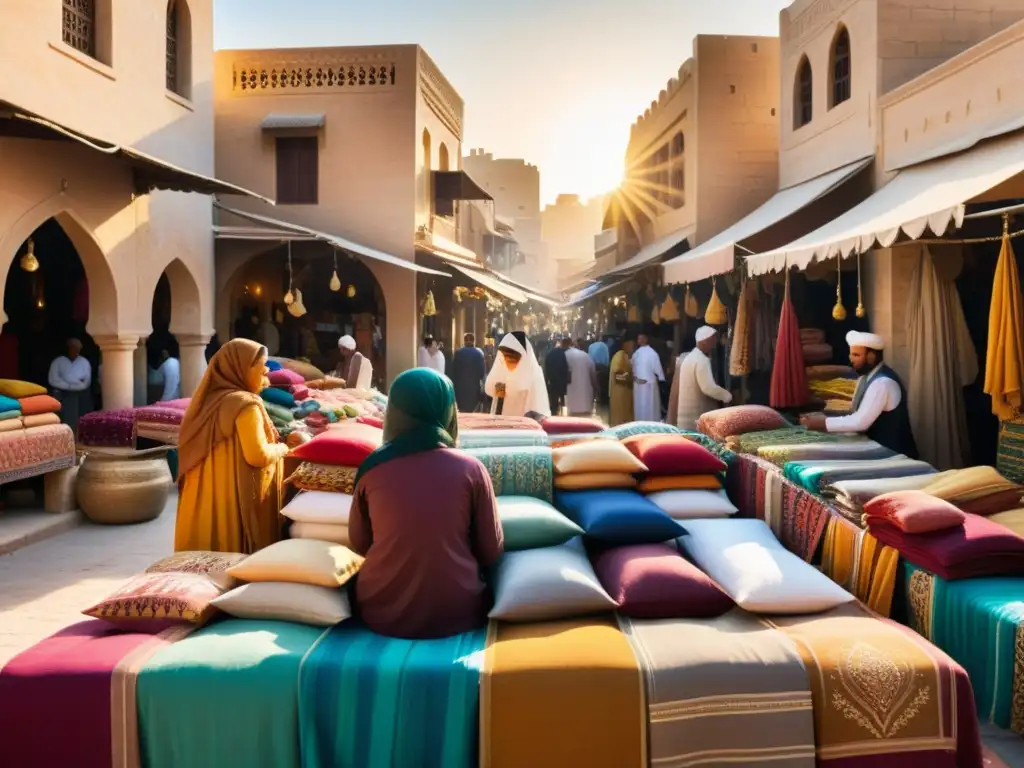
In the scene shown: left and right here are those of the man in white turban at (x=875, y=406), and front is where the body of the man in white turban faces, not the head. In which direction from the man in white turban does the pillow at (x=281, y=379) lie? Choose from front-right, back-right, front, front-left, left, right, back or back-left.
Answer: front

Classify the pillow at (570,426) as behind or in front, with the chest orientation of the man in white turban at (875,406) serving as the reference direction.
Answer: in front

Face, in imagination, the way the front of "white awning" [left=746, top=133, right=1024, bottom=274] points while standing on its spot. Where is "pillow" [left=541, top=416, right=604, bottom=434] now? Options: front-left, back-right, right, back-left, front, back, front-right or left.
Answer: front

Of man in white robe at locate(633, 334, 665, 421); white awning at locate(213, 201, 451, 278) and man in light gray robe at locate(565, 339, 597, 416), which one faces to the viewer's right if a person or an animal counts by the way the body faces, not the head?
the white awning

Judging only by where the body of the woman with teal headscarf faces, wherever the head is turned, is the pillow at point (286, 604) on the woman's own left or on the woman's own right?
on the woman's own left

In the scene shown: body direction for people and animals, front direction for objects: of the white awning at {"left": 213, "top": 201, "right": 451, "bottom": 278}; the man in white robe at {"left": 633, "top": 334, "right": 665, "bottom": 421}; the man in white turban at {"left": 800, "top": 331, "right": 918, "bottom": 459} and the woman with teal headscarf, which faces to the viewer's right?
the white awning

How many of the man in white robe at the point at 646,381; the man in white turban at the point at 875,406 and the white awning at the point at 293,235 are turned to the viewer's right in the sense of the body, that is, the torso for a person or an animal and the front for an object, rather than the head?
1

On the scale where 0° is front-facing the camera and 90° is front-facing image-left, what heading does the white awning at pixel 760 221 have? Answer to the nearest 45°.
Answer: approximately 45°

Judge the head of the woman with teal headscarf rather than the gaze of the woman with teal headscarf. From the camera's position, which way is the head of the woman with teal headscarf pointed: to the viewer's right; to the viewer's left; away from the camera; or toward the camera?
away from the camera

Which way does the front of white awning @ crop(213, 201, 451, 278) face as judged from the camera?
facing to the right of the viewer

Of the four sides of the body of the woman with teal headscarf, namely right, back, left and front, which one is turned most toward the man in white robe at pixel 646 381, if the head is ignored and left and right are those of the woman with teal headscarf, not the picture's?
front

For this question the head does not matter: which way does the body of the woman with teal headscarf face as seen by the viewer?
away from the camera

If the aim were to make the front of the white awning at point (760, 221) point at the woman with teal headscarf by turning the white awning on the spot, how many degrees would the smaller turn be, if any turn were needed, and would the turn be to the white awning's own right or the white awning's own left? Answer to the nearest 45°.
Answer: approximately 45° to the white awning's own left

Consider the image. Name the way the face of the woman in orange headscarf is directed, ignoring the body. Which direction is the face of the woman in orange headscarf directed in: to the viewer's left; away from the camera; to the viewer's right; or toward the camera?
to the viewer's right

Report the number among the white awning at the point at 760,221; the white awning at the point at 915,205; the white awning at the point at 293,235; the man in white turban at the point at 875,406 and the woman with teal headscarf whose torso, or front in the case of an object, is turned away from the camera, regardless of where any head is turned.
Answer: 1
